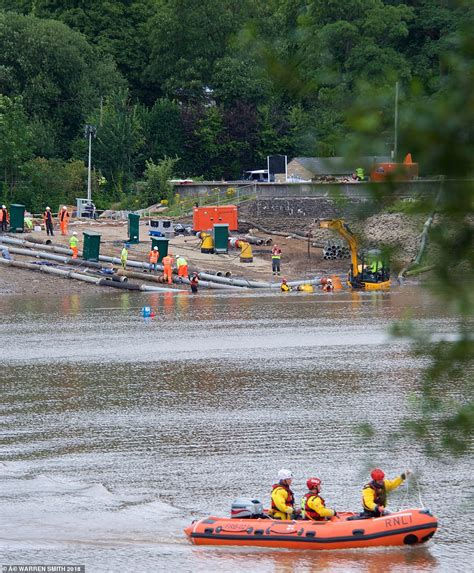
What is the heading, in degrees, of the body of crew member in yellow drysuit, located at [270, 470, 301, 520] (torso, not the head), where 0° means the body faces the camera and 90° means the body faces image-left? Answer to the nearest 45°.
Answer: approximately 270°

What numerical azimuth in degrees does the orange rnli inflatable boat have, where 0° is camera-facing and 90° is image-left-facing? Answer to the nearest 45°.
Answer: approximately 270°

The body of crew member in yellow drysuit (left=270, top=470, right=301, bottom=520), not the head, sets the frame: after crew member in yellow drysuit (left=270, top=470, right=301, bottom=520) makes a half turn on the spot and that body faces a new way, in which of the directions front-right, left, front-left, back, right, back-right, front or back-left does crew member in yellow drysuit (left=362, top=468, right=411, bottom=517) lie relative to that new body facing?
back
